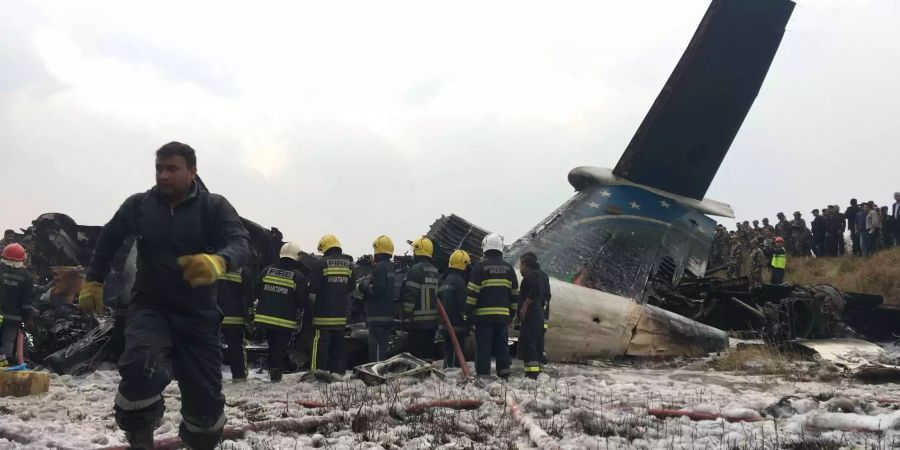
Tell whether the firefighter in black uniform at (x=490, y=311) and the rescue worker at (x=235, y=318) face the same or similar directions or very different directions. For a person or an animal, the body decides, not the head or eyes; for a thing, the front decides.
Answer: same or similar directions

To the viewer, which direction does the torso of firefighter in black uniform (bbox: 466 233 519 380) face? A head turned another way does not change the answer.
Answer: away from the camera

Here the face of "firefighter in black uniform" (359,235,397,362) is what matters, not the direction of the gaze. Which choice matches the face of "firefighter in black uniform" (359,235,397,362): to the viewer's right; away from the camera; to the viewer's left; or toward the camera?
away from the camera

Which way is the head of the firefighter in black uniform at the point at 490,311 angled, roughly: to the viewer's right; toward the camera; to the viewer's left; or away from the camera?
away from the camera

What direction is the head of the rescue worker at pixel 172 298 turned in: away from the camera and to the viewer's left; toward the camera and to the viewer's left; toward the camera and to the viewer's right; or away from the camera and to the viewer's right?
toward the camera and to the viewer's left

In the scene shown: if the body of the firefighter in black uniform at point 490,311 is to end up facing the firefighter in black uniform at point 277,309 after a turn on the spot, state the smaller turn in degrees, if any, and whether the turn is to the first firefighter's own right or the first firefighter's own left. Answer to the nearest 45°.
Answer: approximately 90° to the first firefighter's own left

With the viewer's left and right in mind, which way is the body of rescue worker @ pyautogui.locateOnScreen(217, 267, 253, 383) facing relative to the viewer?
facing away from the viewer

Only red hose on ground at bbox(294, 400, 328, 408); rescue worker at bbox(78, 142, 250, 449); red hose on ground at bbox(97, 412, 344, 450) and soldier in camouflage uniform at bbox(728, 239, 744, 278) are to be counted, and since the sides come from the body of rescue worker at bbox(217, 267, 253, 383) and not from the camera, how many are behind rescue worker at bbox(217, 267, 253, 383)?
3

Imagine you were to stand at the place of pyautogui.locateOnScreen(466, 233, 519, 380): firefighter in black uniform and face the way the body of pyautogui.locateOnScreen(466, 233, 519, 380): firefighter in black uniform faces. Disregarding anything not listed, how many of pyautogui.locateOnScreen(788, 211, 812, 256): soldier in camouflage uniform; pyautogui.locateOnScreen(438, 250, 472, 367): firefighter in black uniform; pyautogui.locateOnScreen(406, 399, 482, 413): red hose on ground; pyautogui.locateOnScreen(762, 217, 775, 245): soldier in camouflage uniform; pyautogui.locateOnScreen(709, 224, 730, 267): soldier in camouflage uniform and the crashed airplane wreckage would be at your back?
1
